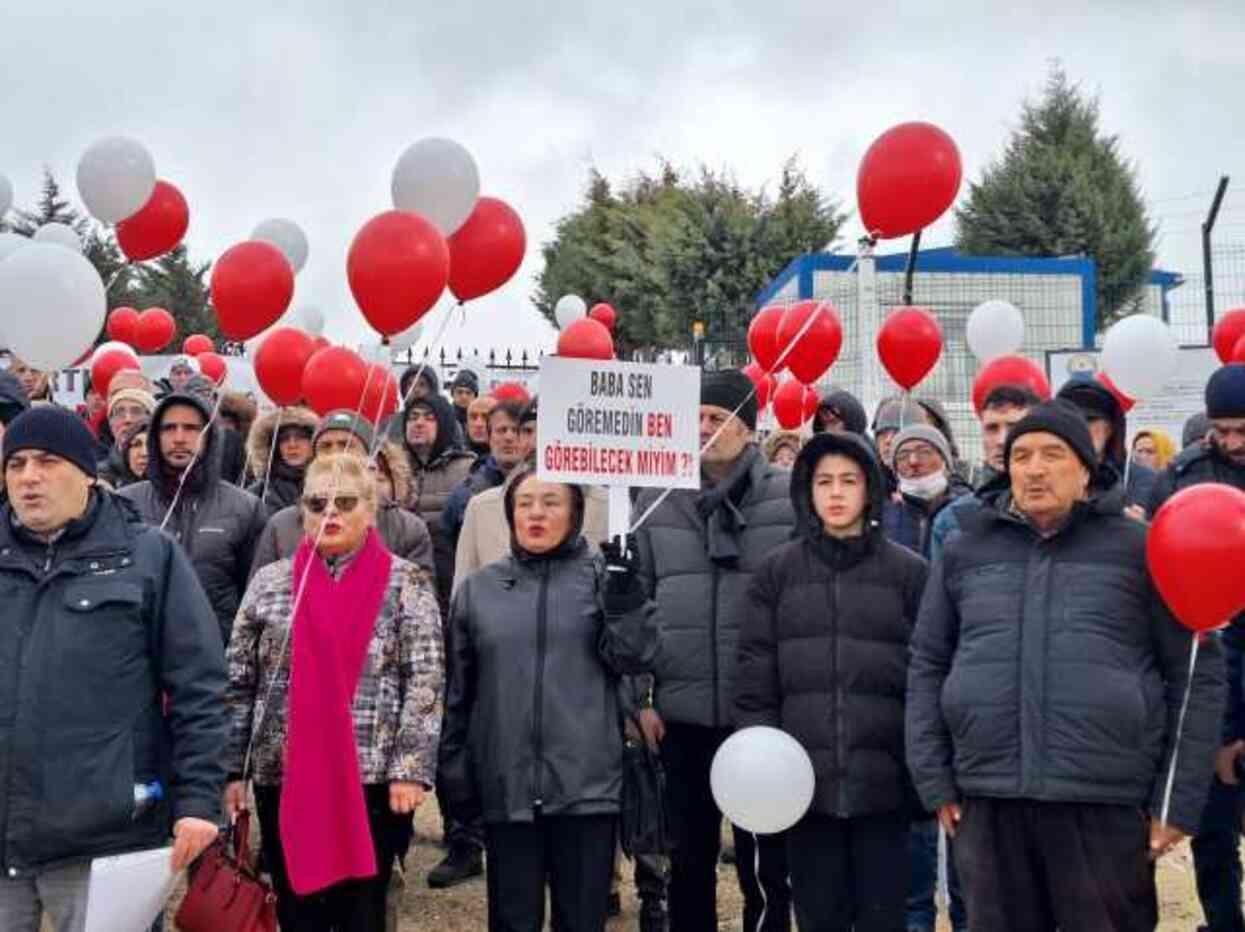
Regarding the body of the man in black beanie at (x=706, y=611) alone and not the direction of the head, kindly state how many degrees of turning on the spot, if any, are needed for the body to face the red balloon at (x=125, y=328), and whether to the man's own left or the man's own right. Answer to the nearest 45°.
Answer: approximately 135° to the man's own right

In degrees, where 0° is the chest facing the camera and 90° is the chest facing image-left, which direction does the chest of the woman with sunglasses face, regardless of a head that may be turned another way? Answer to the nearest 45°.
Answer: approximately 0°

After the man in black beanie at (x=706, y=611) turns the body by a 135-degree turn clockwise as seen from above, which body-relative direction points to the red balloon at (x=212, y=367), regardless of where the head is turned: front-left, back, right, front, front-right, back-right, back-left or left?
front

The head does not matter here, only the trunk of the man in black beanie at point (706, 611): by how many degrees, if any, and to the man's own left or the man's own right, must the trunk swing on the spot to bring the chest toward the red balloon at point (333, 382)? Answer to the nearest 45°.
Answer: approximately 135° to the man's own right

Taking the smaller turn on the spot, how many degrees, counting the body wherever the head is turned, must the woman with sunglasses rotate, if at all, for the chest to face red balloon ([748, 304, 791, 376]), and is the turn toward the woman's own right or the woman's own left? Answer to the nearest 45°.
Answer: approximately 135° to the woman's own left

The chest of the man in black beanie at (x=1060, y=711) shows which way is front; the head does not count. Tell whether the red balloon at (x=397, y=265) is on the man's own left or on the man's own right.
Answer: on the man's own right

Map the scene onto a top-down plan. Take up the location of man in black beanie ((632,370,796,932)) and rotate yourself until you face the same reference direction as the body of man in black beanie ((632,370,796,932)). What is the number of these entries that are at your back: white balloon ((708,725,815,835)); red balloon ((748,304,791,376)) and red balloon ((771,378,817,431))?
2
